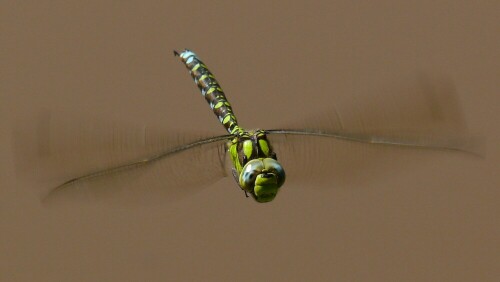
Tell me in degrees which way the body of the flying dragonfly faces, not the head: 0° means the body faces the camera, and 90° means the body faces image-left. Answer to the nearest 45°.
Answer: approximately 0°
